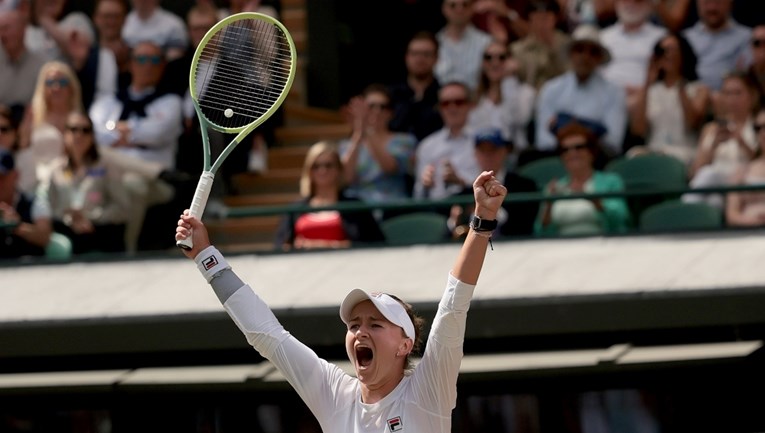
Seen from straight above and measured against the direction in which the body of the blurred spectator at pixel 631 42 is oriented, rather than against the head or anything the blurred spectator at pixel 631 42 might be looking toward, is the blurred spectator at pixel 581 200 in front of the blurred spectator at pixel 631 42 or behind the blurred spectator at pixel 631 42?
in front

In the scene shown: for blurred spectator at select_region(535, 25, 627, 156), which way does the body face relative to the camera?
toward the camera

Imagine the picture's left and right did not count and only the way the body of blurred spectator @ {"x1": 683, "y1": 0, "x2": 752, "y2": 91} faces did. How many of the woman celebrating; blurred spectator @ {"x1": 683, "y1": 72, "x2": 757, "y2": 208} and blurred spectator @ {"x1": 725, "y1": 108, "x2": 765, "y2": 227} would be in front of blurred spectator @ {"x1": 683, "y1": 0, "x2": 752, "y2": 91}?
3

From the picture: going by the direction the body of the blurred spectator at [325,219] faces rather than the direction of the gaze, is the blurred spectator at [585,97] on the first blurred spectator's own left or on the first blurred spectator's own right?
on the first blurred spectator's own left

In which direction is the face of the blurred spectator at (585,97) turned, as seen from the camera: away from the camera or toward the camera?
toward the camera

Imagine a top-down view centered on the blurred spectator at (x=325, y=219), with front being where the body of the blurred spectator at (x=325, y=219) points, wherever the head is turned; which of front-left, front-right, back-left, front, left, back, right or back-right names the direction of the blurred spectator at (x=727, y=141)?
left

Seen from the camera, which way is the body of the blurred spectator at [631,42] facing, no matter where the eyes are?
toward the camera

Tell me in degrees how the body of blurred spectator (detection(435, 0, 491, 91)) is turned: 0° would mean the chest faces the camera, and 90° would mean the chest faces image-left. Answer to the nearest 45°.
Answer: approximately 0°

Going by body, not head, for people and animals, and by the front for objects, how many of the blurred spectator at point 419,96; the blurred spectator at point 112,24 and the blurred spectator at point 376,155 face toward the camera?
3

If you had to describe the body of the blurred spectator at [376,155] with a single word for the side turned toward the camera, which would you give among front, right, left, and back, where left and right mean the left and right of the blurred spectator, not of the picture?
front

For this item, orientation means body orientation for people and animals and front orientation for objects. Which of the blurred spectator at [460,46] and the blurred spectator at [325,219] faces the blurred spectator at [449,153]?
the blurred spectator at [460,46]
